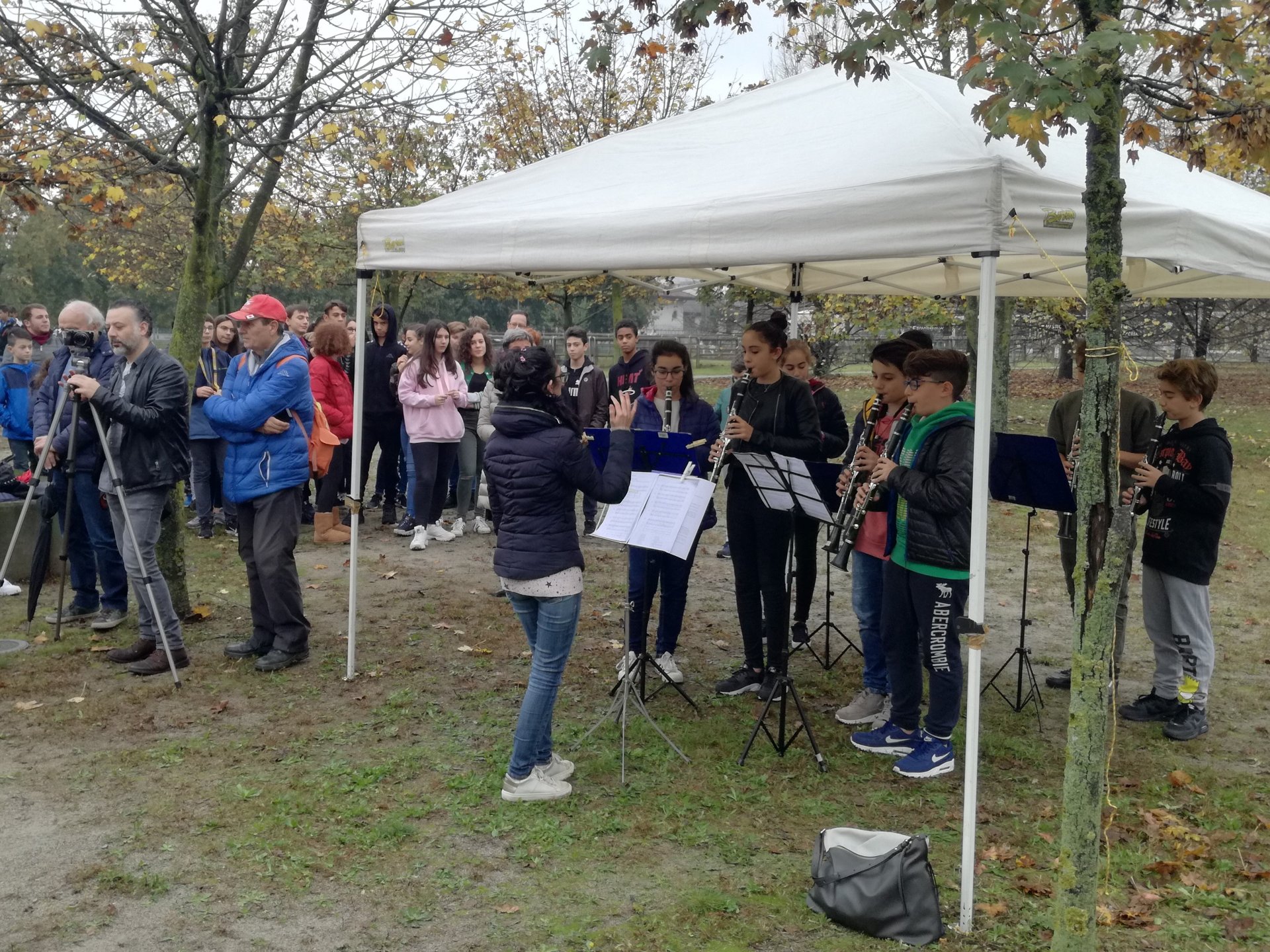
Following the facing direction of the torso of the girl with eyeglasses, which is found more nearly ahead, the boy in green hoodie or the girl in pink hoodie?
the boy in green hoodie

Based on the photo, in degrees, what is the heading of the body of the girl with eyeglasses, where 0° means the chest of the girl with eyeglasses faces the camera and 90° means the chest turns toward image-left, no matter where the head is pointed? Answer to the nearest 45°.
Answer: approximately 0°

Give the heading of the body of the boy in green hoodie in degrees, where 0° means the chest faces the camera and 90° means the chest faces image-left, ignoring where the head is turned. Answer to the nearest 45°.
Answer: approximately 90°

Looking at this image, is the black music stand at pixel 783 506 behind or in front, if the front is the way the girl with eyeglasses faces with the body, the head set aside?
in front
